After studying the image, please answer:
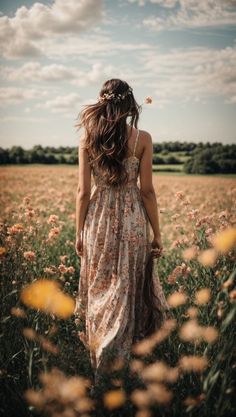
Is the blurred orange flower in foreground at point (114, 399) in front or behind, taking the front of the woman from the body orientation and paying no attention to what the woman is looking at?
behind

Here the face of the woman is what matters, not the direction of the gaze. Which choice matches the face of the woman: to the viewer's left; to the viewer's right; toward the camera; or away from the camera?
away from the camera

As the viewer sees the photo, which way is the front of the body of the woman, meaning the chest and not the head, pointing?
away from the camera

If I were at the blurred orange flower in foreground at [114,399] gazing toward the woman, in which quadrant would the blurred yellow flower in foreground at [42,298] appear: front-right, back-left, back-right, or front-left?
front-left
